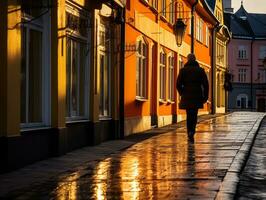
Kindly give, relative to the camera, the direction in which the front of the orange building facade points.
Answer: facing the viewer and to the right of the viewer

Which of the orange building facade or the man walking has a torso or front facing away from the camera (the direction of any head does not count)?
the man walking

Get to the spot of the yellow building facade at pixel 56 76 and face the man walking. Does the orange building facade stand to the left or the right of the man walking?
left

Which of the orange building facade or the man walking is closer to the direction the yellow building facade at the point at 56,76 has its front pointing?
the man walking

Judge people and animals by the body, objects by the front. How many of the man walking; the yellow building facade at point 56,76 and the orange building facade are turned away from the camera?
1

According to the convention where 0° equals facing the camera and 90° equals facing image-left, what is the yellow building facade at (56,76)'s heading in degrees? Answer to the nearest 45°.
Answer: approximately 315°

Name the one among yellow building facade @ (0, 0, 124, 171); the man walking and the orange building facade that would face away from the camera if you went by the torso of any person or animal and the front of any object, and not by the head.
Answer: the man walking

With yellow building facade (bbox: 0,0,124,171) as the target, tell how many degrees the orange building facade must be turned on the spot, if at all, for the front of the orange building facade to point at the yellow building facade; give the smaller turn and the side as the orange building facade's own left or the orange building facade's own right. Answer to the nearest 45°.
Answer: approximately 45° to the orange building facade's own right

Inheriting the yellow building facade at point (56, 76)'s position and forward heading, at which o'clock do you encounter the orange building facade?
The orange building facade is roughly at 8 o'clock from the yellow building facade.

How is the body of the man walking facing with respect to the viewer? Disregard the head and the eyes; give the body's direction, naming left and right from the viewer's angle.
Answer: facing away from the viewer

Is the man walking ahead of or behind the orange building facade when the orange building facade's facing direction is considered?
ahead
